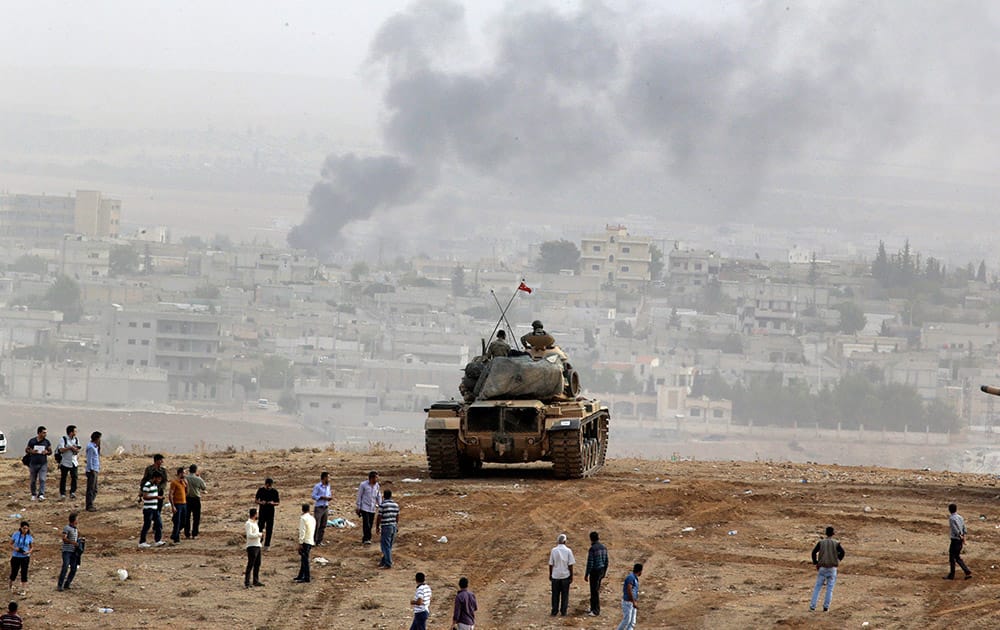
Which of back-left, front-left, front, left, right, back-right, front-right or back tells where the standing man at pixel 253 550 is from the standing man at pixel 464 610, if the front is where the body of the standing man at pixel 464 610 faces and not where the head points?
front-left

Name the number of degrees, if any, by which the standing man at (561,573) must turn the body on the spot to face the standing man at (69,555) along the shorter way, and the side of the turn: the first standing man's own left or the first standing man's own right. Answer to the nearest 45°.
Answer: approximately 90° to the first standing man's own left

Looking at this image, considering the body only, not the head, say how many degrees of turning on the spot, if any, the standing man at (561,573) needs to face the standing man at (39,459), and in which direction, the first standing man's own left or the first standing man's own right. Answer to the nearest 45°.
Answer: approximately 45° to the first standing man's own left

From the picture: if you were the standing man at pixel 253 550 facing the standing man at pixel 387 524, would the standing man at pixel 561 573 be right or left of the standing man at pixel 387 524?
right

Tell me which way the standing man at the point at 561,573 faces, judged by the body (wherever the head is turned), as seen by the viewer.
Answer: away from the camera

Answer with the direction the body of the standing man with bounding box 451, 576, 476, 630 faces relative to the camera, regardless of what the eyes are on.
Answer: away from the camera

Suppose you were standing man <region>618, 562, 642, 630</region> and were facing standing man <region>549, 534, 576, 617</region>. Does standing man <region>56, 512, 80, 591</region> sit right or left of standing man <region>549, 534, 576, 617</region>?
left

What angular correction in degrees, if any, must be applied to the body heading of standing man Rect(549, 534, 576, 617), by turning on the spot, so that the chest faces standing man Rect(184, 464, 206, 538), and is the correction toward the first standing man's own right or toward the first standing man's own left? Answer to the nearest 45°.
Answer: approximately 45° to the first standing man's own left

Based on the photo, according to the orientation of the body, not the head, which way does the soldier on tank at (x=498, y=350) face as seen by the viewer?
away from the camera
